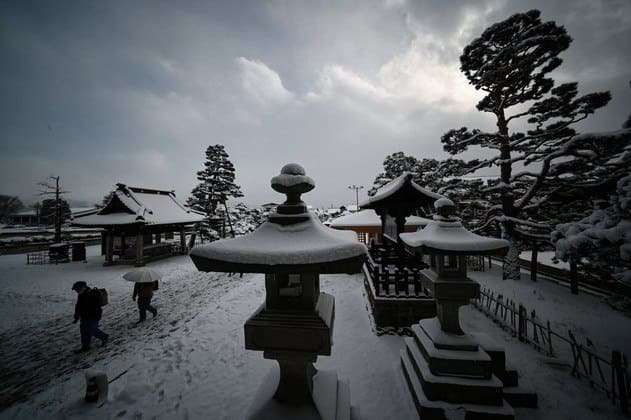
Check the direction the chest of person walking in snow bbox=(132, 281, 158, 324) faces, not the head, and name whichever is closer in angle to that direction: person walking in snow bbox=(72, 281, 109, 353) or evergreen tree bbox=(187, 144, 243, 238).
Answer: the person walking in snow

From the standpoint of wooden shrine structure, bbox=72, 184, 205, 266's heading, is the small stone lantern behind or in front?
in front

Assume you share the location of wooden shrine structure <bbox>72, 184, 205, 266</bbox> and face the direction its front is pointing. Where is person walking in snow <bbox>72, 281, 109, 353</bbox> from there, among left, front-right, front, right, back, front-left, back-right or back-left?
front-right

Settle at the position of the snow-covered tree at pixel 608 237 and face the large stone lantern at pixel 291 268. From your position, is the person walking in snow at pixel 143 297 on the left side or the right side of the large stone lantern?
right

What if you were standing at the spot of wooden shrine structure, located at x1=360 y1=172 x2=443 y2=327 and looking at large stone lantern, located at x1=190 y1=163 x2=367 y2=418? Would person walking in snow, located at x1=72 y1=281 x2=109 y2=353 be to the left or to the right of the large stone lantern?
right

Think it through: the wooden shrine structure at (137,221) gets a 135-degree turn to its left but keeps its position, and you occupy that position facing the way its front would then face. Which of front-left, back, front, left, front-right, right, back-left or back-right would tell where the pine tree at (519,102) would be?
back-right

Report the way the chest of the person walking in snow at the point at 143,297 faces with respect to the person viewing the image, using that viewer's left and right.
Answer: facing the viewer and to the left of the viewer

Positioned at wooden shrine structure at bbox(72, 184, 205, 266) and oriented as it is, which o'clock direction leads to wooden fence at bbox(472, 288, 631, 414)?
The wooden fence is roughly at 1 o'clock from the wooden shrine structure.

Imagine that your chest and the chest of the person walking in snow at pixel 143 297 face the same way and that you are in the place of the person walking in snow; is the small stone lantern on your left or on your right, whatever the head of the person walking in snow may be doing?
on your left

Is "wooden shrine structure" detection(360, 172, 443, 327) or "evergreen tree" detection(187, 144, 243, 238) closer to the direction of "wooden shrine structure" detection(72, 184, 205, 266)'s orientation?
the wooden shrine structure

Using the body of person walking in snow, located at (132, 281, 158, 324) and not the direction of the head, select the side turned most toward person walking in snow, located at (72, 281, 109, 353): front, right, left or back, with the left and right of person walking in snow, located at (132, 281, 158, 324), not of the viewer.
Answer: front

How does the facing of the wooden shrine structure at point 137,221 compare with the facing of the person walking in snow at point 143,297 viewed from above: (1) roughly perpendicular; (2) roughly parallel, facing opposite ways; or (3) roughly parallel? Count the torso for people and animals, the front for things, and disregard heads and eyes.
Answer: roughly perpendicular

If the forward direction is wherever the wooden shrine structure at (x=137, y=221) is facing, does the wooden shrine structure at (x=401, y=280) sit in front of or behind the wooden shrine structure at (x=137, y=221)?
in front

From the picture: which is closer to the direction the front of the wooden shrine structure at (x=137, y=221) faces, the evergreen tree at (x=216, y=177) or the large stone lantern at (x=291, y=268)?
the large stone lantern

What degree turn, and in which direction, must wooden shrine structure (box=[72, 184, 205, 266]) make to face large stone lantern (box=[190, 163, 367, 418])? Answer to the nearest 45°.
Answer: approximately 45° to its right
